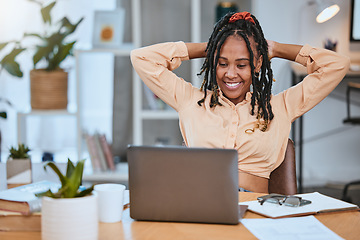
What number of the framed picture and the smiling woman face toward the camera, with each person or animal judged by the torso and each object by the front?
2

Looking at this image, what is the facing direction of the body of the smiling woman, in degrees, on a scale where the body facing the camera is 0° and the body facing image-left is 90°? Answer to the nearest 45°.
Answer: approximately 0°

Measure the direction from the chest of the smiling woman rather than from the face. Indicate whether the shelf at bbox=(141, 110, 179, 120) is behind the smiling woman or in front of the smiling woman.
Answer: behind

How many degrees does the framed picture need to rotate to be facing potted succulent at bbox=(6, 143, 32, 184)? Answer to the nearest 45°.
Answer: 0° — it already faces it

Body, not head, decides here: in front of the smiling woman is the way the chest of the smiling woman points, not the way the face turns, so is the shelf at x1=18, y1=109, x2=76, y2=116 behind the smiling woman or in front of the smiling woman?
behind

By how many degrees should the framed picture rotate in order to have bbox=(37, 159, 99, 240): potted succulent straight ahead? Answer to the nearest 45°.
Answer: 0° — it already faces it

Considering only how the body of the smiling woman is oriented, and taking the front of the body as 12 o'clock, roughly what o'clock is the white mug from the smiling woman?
The white mug is roughly at 1 o'clock from the smiling woman.

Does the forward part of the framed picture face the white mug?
yes
